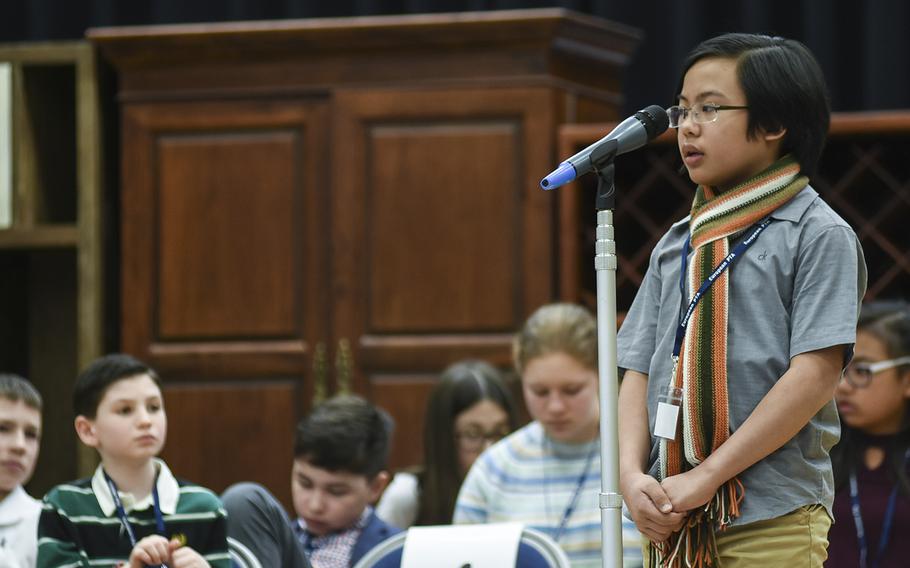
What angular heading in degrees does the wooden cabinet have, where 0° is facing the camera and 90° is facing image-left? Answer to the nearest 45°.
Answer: approximately 0°

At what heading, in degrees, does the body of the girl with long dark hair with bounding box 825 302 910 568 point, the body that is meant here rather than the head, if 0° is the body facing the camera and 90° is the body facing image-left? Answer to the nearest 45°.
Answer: approximately 45°

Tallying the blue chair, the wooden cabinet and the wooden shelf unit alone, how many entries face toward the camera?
3

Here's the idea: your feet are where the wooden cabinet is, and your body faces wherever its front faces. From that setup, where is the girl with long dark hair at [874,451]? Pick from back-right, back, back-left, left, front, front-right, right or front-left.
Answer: front-left

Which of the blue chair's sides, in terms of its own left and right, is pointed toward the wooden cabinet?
back

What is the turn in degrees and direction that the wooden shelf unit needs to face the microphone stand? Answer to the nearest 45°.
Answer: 0° — it already faces it

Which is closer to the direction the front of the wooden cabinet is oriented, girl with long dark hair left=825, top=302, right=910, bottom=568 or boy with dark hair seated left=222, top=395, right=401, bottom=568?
the boy with dark hair seated

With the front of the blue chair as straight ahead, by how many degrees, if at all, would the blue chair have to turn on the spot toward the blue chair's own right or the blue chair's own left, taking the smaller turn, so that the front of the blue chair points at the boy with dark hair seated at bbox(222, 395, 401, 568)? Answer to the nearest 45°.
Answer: approximately 135° to the blue chair's own right

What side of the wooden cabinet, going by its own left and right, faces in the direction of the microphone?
front

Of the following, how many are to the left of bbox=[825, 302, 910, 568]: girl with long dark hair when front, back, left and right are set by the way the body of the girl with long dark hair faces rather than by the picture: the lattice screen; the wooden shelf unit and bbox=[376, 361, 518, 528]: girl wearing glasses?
0

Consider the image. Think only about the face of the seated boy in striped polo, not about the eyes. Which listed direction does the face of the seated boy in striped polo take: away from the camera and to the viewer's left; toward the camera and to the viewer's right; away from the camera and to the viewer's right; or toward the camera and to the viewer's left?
toward the camera and to the viewer's right

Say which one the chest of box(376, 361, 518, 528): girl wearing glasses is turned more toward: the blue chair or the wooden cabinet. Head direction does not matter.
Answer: the blue chair

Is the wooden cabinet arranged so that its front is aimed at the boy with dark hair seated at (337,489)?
yes

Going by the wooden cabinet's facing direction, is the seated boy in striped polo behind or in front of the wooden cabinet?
in front

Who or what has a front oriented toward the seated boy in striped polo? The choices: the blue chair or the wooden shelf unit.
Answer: the wooden shelf unit

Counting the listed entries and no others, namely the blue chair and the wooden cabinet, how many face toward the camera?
2

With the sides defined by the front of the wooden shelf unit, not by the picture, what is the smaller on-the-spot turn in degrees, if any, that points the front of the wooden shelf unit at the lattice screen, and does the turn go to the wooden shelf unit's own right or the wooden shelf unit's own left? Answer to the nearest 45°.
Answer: approximately 45° to the wooden shelf unit's own left

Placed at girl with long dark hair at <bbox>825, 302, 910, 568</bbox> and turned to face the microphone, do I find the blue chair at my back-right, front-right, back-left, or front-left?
front-right

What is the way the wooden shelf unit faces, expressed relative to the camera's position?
facing the viewer

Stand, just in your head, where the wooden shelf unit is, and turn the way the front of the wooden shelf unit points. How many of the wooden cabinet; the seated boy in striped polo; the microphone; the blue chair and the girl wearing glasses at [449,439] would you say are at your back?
0

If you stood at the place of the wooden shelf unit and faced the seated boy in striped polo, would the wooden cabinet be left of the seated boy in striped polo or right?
left
